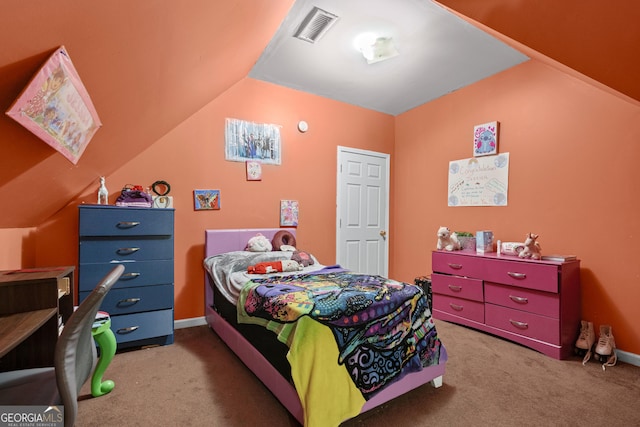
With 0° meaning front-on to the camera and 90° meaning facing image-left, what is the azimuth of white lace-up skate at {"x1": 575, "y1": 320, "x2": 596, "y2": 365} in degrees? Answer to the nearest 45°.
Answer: approximately 45°

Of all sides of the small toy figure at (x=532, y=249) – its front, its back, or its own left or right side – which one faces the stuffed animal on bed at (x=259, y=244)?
front

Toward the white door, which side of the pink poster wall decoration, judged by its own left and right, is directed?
left

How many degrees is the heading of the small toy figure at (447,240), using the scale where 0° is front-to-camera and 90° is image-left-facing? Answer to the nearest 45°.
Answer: approximately 45°

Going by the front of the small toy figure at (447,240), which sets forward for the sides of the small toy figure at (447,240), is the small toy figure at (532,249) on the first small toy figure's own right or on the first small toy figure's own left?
on the first small toy figure's own left

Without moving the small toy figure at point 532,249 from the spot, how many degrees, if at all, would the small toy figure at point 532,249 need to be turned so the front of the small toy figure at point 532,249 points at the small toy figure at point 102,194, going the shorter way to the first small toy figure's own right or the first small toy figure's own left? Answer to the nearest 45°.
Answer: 0° — it already faces it

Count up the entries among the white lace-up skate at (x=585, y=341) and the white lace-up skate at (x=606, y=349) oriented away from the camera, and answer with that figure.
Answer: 0

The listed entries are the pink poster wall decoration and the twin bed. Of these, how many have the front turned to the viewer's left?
0
